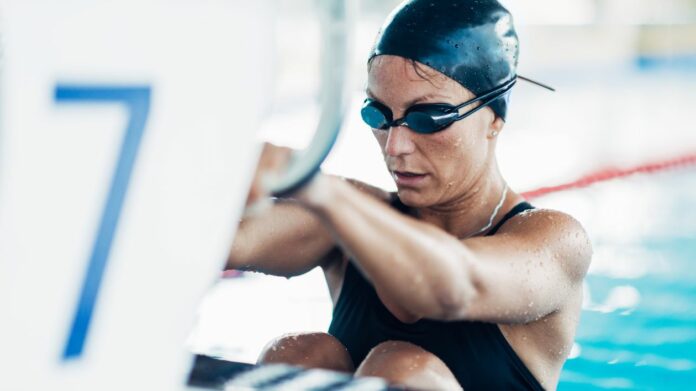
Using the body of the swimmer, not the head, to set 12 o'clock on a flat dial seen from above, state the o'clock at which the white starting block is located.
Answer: The white starting block is roughly at 11 o'clock from the swimmer.

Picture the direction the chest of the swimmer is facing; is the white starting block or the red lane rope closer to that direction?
the white starting block

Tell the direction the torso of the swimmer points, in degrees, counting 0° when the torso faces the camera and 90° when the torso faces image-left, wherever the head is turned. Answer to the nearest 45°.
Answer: approximately 45°

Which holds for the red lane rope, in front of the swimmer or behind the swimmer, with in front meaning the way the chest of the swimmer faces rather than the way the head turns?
behind
